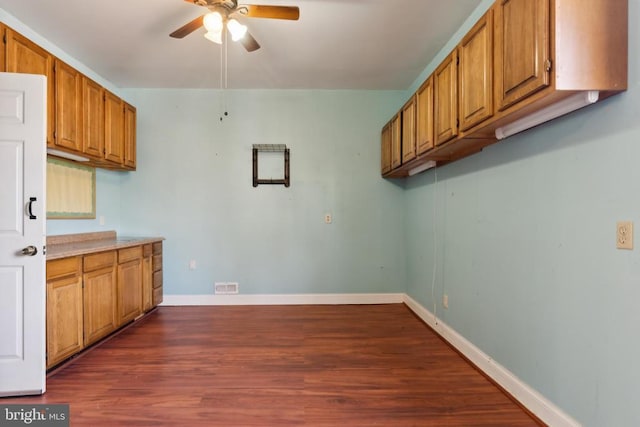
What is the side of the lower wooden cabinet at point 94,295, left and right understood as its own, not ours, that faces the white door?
right

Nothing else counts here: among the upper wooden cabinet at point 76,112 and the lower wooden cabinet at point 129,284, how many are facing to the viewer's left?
0

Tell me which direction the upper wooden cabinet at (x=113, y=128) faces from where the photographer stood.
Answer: facing the viewer and to the right of the viewer

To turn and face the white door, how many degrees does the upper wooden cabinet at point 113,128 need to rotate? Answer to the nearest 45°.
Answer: approximately 45° to its right

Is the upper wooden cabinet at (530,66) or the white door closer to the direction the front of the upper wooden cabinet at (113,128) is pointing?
the upper wooden cabinet

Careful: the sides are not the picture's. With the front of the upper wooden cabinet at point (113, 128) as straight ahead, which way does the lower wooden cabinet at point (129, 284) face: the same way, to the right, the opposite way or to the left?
the same way

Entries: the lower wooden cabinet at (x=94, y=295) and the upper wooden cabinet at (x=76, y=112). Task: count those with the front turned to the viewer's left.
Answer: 0

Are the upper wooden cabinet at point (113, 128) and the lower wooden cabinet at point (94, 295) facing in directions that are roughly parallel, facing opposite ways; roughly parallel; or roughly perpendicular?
roughly parallel

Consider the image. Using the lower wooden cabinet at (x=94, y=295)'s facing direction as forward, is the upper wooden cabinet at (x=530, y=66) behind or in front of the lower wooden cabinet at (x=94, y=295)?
in front

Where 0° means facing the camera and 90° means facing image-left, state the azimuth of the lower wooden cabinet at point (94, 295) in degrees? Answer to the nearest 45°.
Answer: approximately 315°

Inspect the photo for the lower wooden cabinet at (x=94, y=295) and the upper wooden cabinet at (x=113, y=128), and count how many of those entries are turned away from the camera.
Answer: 0
